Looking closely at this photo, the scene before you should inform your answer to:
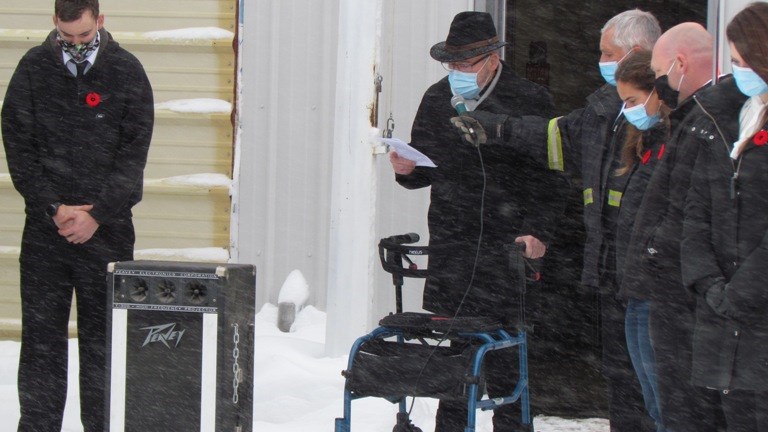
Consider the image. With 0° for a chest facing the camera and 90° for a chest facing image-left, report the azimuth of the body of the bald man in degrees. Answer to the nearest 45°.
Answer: approximately 90°

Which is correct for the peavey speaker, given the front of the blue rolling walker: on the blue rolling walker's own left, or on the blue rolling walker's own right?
on the blue rolling walker's own right

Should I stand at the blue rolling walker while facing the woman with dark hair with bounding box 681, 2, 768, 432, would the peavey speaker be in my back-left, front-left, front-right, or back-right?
back-right

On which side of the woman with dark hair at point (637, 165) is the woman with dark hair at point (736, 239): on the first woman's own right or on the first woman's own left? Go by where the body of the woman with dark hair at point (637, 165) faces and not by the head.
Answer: on the first woman's own left

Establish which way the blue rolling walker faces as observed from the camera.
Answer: facing the viewer and to the left of the viewer

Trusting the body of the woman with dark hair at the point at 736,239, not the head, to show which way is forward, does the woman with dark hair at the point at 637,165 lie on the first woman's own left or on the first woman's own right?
on the first woman's own right

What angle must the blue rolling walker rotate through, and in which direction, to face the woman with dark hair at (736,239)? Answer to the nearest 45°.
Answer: approximately 90° to its left

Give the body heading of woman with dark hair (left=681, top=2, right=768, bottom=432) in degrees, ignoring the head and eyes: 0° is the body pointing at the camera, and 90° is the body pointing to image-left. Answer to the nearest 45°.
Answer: approximately 45°
